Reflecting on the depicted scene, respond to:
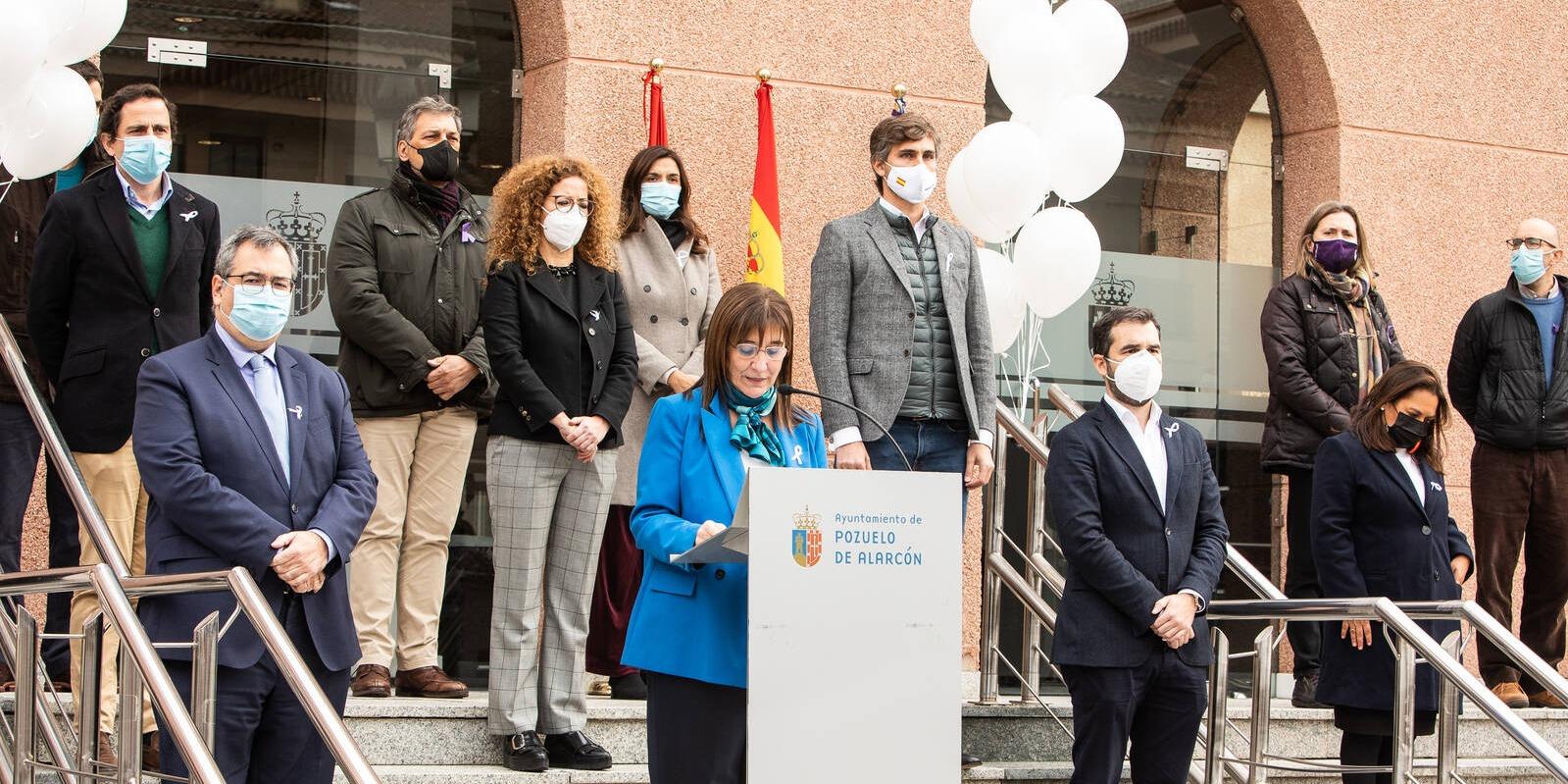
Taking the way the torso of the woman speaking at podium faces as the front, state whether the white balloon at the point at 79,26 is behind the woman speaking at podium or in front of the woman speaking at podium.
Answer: behind

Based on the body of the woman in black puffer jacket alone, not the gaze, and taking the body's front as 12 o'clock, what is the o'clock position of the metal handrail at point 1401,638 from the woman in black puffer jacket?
The metal handrail is roughly at 1 o'clock from the woman in black puffer jacket.

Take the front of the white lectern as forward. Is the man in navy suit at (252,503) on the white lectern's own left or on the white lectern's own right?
on the white lectern's own right

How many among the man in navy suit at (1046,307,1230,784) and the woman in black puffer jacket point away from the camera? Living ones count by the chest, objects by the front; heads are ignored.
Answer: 0

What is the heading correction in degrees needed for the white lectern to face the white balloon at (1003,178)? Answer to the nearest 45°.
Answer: approximately 180°

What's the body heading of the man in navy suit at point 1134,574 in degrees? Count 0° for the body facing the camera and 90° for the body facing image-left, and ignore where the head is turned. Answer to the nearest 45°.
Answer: approximately 315°

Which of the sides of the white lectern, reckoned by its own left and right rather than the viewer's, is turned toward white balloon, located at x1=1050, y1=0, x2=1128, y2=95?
back

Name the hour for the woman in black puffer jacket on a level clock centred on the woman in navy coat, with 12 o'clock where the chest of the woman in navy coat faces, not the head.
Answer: The woman in black puffer jacket is roughly at 7 o'clock from the woman in navy coat.

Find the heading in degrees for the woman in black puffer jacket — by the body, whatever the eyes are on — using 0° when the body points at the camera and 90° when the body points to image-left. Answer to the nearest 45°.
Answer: approximately 315°

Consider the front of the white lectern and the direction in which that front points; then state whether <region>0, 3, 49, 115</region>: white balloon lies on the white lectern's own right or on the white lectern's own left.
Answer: on the white lectern's own right

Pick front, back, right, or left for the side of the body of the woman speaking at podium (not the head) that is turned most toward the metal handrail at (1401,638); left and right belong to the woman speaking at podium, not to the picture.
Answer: left

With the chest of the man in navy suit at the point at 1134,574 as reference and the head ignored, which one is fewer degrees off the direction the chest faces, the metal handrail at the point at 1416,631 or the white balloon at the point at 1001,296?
the metal handrail
